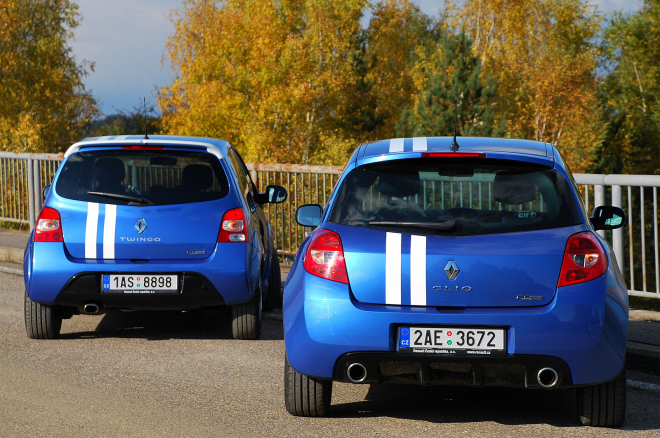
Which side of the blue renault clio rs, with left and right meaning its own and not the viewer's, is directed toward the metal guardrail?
front

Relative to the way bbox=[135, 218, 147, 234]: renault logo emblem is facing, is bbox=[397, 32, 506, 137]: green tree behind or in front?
behind

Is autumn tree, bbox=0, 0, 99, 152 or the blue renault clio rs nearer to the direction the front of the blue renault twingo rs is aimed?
the autumn tree

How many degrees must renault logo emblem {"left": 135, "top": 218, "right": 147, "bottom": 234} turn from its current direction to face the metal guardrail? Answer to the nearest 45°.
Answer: approximately 135° to its left

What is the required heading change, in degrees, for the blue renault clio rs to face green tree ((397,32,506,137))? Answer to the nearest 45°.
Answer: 0° — it already faces it

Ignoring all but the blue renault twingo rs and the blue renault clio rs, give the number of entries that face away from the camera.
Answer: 2

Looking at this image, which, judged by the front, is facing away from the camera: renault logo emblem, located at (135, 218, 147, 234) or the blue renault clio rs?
the blue renault clio rs

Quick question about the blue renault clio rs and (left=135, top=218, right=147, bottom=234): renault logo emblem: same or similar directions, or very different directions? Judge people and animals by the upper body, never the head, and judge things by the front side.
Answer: very different directions

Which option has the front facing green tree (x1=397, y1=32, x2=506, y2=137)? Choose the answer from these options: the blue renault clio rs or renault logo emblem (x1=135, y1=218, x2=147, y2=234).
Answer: the blue renault clio rs

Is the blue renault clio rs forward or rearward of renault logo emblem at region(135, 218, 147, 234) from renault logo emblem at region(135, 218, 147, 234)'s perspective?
forward

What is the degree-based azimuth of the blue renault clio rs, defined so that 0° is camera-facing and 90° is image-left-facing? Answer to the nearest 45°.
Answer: approximately 180°

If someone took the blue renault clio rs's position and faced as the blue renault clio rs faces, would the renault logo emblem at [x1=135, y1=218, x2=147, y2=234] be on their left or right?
on their left

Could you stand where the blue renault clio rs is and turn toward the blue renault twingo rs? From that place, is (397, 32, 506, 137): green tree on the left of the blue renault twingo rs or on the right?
right

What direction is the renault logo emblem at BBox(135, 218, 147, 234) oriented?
toward the camera

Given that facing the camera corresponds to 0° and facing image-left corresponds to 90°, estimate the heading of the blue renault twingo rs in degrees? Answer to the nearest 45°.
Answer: approximately 180°

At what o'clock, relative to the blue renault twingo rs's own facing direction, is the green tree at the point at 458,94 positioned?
The green tree is roughly at 1 o'clock from the blue renault twingo rs.
